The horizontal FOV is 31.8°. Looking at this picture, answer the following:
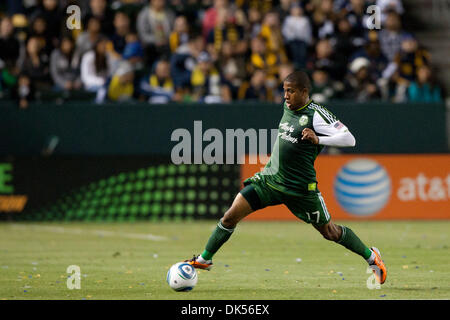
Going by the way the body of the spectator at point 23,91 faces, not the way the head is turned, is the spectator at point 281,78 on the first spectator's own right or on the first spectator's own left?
on the first spectator's own left

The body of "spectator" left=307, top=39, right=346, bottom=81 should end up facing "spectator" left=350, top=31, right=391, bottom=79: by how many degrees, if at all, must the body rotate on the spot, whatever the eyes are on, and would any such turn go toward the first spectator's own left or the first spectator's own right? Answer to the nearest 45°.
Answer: approximately 135° to the first spectator's own left

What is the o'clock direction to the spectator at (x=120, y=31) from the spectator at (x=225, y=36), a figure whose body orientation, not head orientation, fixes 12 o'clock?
the spectator at (x=120, y=31) is roughly at 3 o'clock from the spectator at (x=225, y=36).

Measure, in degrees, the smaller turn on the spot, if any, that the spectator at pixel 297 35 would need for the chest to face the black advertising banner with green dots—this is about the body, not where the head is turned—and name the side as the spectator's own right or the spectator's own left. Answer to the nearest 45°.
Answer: approximately 45° to the spectator's own right

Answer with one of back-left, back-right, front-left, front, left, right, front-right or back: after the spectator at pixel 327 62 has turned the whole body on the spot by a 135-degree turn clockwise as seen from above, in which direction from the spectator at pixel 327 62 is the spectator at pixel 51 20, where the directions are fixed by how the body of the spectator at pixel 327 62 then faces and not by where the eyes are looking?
front-left

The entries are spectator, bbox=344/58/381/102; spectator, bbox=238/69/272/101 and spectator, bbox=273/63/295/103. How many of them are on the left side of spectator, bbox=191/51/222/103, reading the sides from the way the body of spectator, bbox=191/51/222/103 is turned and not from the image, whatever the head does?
3

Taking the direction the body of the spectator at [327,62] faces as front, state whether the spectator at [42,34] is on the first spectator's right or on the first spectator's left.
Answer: on the first spectator's right

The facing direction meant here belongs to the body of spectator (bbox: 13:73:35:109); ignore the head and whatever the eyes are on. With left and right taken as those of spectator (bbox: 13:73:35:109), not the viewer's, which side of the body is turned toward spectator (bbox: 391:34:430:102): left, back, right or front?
left

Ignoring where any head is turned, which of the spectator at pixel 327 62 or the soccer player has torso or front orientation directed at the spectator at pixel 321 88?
the spectator at pixel 327 62
